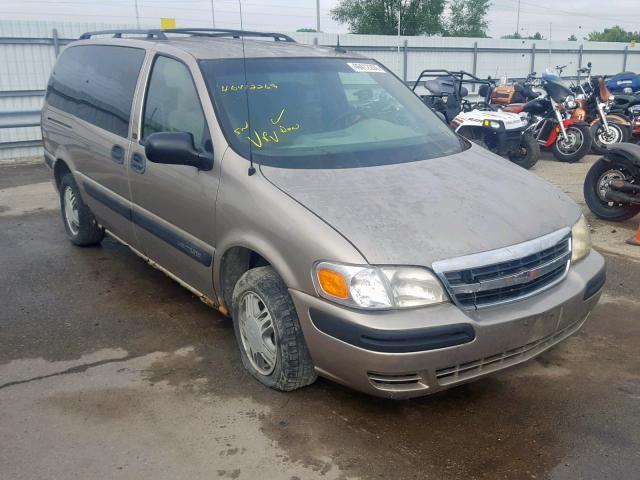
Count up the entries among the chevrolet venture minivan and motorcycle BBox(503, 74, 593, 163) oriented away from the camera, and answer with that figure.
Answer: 0

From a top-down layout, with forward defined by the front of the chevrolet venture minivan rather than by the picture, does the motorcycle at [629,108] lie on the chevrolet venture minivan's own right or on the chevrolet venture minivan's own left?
on the chevrolet venture minivan's own left
